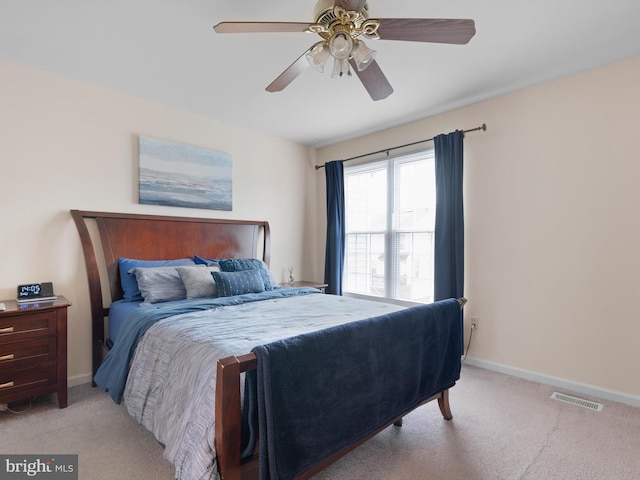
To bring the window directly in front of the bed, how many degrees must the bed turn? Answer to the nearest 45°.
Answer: approximately 90° to its left

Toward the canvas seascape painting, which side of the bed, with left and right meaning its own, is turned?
back

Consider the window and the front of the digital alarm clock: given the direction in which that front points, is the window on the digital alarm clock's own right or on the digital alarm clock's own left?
on the digital alarm clock's own left

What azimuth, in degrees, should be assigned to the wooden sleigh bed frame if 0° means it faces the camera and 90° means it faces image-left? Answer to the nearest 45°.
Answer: approximately 315°

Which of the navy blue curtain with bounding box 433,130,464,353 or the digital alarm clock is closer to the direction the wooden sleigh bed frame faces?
the navy blue curtain

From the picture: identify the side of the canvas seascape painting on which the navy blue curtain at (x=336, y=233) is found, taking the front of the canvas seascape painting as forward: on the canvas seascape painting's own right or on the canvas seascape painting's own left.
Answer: on the canvas seascape painting's own left
